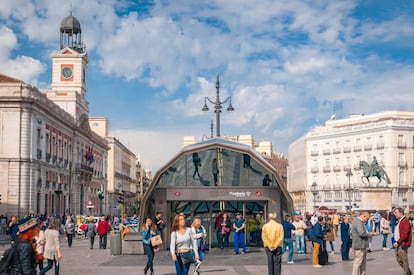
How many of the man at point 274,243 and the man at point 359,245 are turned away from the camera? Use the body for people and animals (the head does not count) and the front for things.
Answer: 1

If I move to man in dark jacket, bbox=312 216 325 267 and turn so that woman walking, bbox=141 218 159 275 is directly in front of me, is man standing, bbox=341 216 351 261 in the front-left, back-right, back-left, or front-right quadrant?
back-right

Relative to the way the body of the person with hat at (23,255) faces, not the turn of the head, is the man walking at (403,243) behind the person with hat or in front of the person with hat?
in front

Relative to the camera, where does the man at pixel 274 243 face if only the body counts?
away from the camera

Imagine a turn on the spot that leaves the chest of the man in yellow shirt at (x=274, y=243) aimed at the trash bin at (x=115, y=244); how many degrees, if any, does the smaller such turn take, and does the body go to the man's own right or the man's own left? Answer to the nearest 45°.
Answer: approximately 45° to the man's own left

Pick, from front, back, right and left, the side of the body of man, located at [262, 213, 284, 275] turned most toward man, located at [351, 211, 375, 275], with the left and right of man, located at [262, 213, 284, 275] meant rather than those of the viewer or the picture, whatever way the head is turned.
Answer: right

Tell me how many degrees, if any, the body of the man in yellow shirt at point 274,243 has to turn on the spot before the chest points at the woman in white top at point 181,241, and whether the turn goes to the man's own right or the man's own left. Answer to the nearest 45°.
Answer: approximately 135° to the man's own left
